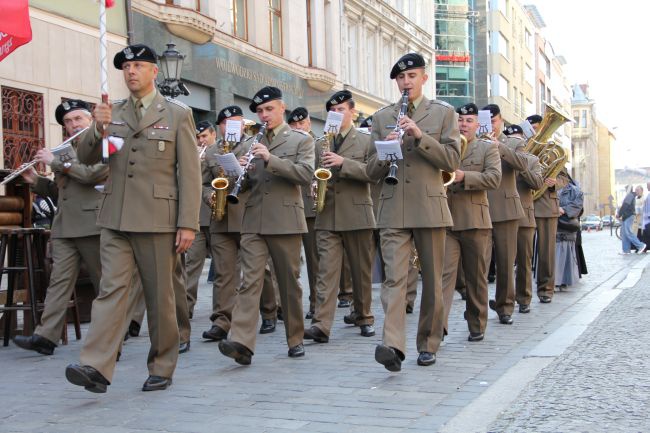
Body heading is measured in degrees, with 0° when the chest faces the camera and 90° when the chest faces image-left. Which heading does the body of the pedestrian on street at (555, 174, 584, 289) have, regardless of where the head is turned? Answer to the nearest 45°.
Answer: approximately 45°

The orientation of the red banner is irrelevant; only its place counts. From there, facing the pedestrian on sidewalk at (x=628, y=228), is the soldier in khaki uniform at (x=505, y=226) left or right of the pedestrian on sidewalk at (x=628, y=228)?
right

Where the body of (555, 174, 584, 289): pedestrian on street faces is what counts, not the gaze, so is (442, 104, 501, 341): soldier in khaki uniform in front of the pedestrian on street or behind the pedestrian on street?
in front

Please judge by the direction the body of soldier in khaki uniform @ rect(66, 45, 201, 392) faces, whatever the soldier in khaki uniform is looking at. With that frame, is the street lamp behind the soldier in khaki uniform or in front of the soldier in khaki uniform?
behind

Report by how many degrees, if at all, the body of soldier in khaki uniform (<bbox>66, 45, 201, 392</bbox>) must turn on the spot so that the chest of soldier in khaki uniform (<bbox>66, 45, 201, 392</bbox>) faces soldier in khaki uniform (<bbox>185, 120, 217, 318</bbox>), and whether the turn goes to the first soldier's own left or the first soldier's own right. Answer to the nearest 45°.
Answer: approximately 135° to the first soldier's own right
